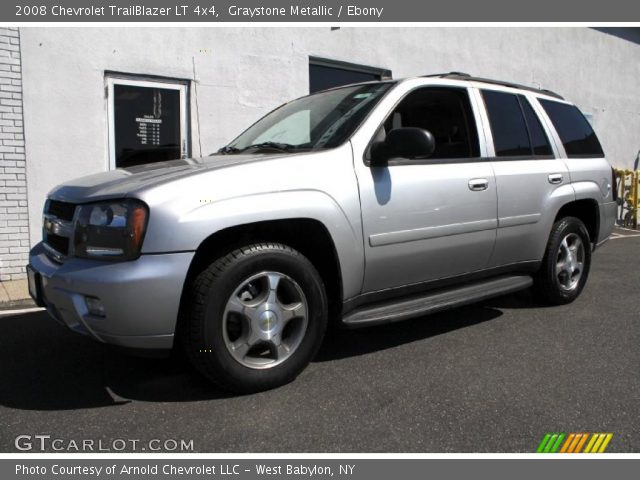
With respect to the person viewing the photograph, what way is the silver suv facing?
facing the viewer and to the left of the viewer
